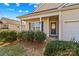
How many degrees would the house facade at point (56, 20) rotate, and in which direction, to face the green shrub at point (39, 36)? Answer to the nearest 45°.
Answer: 0° — it already faces it

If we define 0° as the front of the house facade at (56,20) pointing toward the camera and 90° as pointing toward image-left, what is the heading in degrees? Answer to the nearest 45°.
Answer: approximately 45°

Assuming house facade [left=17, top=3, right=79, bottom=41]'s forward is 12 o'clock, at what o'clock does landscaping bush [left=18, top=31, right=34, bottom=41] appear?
The landscaping bush is roughly at 1 o'clock from the house facade.
